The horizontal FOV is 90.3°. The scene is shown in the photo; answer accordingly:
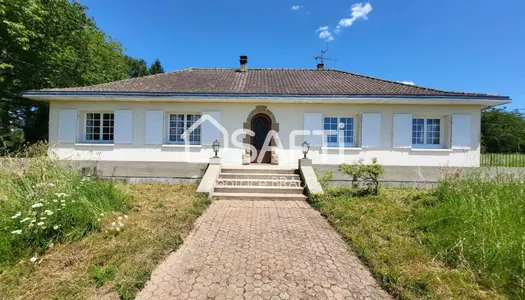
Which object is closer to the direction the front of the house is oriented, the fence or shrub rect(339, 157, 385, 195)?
the shrub

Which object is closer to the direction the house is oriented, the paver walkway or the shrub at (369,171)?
the paver walkway

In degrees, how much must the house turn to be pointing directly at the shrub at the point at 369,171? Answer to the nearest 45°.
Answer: approximately 45° to its left

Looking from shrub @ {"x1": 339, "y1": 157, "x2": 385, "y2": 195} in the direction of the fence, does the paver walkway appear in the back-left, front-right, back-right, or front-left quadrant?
back-right

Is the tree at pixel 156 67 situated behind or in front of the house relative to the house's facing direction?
behind

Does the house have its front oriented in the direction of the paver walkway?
yes

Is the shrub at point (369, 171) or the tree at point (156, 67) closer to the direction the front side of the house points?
the shrub

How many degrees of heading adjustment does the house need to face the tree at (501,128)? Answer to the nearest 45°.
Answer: approximately 135° to its left

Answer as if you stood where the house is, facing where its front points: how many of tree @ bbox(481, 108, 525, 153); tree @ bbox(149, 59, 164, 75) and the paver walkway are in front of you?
1

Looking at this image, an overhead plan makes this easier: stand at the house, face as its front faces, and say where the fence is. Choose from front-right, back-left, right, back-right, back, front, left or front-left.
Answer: left

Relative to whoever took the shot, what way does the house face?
facing the viewer
